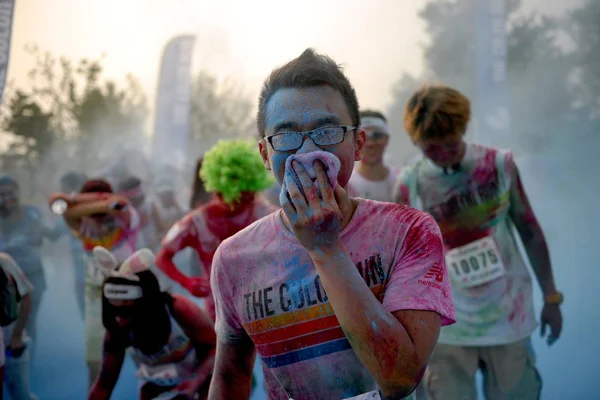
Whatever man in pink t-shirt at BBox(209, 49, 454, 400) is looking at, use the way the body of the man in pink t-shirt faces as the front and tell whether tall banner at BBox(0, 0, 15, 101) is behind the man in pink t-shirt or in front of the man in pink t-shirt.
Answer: behind

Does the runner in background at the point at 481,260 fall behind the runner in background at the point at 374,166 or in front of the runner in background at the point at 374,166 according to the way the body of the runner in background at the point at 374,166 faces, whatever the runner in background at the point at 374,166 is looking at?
in front

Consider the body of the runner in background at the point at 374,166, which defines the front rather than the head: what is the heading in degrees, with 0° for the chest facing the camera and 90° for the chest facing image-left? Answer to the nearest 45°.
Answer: approximately 0°

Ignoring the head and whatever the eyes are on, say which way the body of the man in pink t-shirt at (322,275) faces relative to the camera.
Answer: toward the camera

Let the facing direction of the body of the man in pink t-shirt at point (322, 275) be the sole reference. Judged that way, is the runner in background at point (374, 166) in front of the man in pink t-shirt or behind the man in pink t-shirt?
behind

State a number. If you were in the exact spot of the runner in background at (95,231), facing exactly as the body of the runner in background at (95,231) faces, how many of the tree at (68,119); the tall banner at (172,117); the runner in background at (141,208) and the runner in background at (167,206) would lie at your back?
4

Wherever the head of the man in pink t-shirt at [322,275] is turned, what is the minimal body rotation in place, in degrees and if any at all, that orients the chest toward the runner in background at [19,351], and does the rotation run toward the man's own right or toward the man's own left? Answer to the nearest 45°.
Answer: approximately 135° to the man's own right

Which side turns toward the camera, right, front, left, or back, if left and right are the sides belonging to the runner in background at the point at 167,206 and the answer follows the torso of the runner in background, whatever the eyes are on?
front

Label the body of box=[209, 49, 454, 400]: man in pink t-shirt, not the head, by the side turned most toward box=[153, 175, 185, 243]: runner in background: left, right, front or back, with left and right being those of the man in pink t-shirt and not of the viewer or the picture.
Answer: back

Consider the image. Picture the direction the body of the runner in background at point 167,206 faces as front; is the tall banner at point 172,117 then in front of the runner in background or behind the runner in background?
behind

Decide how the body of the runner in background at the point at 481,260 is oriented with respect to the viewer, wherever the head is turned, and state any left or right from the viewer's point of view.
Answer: facing the viewer
